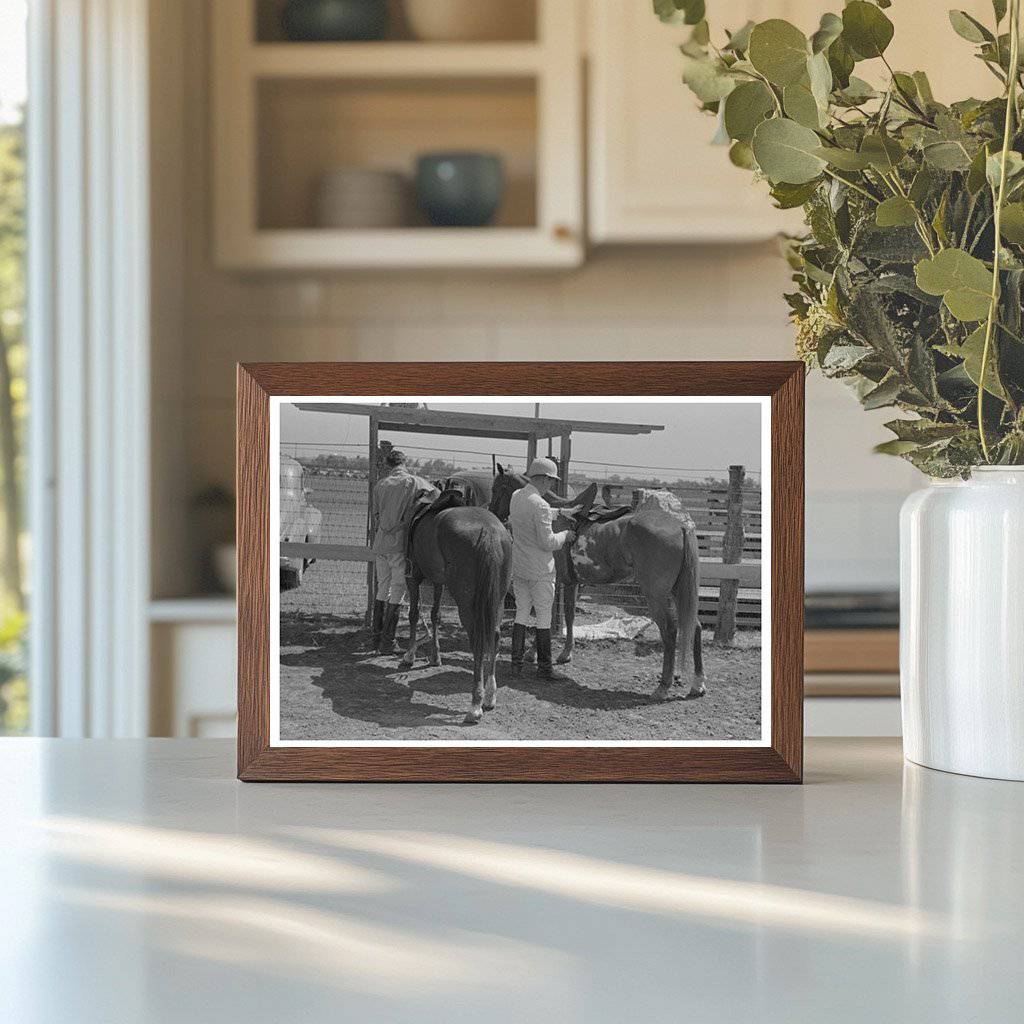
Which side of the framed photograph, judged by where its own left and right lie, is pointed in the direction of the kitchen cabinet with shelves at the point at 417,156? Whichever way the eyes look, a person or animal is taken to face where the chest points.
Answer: back

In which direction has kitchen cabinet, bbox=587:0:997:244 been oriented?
toward the camera

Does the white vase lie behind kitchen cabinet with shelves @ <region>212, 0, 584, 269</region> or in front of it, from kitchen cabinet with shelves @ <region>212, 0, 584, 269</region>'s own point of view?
in front

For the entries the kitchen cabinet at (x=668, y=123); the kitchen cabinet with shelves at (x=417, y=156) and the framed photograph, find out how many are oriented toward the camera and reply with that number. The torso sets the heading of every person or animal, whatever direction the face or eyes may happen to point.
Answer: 3

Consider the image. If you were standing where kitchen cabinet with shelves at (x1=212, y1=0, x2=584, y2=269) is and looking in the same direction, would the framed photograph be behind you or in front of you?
in front

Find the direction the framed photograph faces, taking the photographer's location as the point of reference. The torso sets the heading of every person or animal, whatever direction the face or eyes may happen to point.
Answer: facing the viewer

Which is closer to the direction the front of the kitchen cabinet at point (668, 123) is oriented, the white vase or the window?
the white vase

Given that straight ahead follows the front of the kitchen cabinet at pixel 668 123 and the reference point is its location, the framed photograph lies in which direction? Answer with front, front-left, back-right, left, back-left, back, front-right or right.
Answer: front

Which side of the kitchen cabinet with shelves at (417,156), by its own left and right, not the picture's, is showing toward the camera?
front

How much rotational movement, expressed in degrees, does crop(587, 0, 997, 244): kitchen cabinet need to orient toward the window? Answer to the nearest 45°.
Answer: approximately 45° to its right

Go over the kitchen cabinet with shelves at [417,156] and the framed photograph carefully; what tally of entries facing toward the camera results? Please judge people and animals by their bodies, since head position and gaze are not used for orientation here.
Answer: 2

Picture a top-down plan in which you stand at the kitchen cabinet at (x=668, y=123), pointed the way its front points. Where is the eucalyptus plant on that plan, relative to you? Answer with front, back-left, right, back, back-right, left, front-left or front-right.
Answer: front
